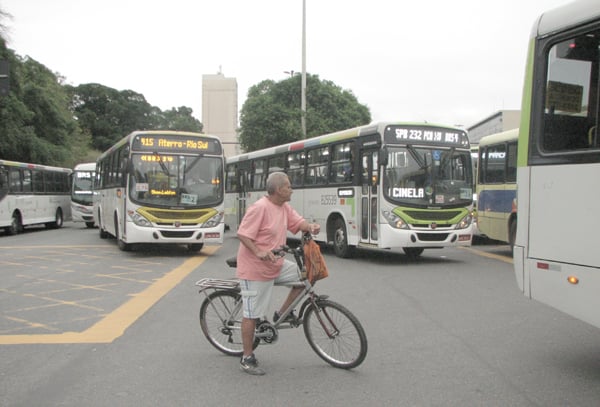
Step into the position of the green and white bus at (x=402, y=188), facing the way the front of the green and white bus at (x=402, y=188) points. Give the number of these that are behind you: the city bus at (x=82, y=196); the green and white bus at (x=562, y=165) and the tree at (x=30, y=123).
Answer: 2

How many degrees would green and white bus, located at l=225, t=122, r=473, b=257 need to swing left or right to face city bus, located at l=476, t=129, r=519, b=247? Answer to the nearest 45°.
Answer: approximately 90° to its left

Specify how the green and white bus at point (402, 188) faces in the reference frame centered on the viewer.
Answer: facing the viewer and to the right of the viewer

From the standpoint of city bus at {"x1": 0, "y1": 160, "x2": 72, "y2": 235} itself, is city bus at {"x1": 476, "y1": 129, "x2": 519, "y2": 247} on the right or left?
on its left

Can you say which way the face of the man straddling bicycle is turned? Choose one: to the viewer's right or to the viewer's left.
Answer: to the viewer's right

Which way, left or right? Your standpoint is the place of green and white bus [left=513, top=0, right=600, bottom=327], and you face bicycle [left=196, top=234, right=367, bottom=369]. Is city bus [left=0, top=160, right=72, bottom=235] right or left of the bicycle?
right
